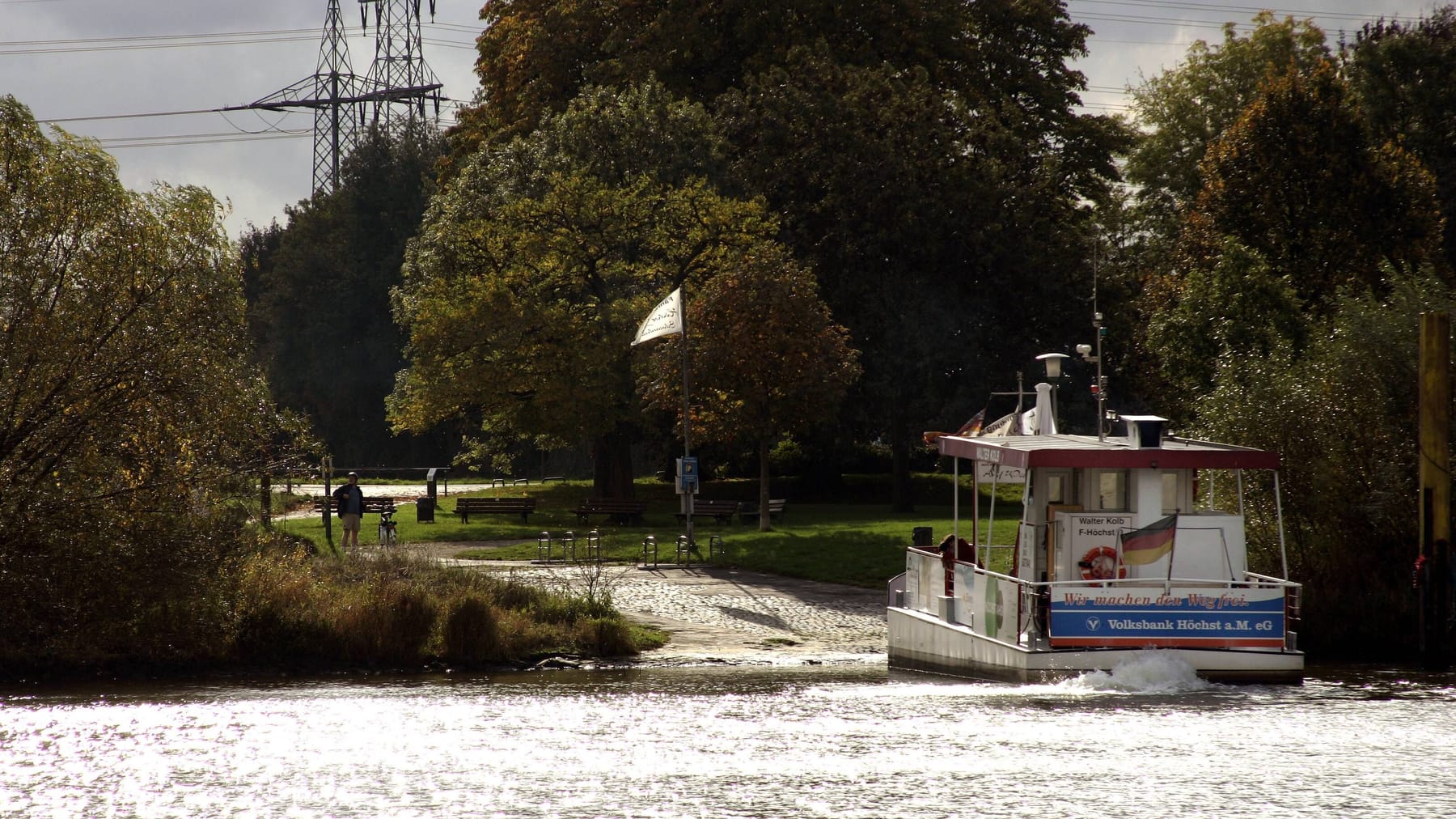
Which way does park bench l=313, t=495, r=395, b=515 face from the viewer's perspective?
toward the camera

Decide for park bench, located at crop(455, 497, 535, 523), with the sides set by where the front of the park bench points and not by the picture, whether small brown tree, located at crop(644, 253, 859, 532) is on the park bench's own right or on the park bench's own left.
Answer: on the park bench's own left

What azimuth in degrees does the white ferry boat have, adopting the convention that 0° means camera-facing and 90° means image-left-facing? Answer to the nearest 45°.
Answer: approximately 135°

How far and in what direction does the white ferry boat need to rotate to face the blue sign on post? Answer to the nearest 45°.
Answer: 0° — it already faces it

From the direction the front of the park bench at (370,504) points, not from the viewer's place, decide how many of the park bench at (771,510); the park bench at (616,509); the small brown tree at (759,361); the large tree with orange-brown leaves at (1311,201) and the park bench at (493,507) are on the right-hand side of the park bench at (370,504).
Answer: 0

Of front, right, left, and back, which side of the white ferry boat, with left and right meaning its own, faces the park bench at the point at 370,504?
front

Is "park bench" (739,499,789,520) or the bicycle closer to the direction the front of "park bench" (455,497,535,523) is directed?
the bicycle

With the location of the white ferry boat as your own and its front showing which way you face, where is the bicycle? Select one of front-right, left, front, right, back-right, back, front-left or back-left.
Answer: front

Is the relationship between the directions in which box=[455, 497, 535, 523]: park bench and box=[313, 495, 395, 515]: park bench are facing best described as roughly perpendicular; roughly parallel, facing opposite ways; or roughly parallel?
roughly parallel

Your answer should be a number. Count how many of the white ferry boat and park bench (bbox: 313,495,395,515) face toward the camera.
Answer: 1

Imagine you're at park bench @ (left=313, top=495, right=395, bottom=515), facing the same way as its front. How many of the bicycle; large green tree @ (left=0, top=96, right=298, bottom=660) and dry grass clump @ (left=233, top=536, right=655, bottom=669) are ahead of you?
3

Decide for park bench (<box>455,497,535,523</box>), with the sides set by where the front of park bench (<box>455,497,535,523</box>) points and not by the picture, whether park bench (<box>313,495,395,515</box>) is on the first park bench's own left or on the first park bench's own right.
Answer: on the first park bench's own right

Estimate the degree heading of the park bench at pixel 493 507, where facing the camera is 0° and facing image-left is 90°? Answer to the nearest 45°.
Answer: approximately 0°

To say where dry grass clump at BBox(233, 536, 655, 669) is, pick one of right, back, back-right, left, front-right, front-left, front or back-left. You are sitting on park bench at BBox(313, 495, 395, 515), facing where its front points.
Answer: front

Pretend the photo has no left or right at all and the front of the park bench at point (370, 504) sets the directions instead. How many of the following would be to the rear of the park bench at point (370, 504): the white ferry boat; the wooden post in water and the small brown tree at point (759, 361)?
0

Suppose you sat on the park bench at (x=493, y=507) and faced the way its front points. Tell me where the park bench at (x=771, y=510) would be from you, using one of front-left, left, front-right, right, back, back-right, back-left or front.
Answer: left

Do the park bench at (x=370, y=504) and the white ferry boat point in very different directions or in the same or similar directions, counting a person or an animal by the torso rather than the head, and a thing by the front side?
very different directions

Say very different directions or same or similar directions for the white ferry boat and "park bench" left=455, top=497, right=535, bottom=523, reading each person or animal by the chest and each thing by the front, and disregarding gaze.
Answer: very different directions
